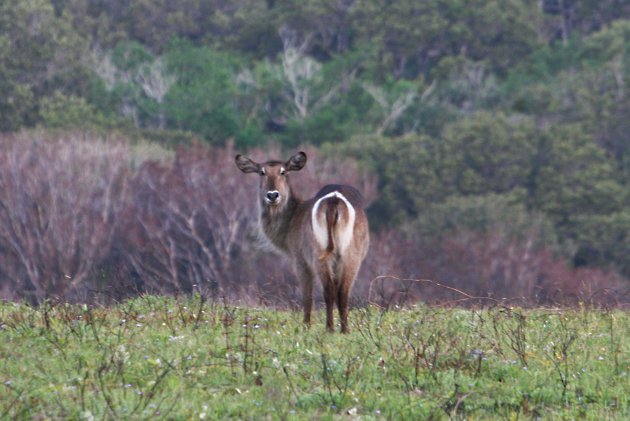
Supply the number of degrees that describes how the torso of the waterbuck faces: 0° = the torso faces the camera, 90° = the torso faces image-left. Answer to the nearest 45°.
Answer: approximately 135°
